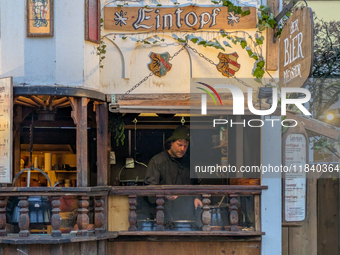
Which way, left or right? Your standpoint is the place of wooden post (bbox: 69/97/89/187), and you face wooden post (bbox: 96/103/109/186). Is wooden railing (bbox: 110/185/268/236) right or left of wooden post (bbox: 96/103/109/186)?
right

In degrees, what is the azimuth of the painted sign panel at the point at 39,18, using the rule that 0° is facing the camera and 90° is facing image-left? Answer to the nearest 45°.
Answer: approximately 0°

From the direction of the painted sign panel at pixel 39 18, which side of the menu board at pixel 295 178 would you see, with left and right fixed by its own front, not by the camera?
right

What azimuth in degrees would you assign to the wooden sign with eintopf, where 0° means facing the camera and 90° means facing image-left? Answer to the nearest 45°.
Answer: approximately 0°

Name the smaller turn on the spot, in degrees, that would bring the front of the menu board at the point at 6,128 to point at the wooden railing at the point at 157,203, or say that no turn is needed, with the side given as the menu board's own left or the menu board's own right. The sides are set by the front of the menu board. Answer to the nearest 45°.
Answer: approximately 90° to the menu board's own left

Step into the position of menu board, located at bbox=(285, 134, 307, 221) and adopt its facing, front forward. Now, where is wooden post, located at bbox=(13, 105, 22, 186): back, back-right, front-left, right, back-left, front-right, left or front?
right
